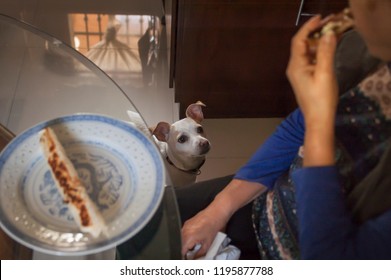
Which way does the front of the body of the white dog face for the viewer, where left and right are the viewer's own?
facing the viewer and to the right of the viewer

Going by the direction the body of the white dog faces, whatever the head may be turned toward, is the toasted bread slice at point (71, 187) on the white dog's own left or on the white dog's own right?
on the white dog's own right

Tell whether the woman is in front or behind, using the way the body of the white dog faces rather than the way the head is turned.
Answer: in front
